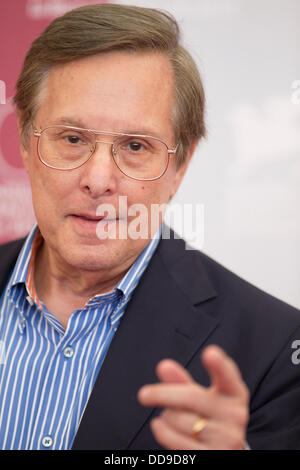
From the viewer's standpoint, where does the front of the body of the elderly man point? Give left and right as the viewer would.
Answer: facing the viewer and to the left of the viewer

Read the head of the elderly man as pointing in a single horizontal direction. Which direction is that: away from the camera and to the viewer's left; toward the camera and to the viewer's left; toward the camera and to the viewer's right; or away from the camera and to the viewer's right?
toward the camera and to the viewer's left
